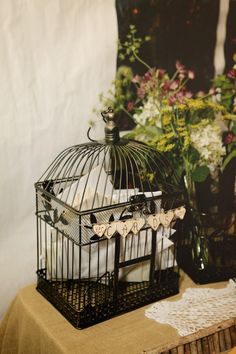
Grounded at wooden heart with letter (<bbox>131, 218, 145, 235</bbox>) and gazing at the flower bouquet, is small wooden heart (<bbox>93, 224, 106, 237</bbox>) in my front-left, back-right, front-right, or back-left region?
back-left

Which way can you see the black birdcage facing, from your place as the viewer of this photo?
facing the viewer and to the right of the viewer
